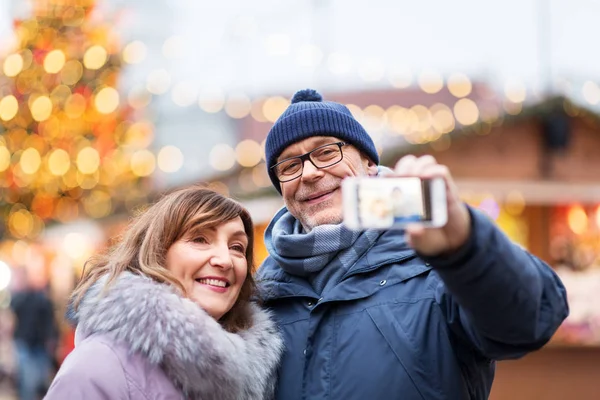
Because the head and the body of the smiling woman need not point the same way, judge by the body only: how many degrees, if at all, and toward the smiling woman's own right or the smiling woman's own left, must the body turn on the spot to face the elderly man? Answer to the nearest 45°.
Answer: approximately 45° to the smiling woman's own left

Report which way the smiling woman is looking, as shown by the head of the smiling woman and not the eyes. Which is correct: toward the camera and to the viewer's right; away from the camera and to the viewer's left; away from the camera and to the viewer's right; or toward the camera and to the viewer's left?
toward the camera and to the viewer's right

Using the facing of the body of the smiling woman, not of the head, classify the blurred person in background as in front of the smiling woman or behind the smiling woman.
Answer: behind

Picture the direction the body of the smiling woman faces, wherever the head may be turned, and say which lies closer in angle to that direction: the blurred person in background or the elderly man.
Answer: the elderly man

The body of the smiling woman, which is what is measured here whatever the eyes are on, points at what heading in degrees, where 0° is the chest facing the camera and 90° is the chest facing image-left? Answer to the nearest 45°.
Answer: approximately 315°

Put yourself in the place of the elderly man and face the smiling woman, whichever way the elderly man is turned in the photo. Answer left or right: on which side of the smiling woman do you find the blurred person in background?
right

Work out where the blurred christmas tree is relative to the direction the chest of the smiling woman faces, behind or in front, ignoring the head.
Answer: behind
